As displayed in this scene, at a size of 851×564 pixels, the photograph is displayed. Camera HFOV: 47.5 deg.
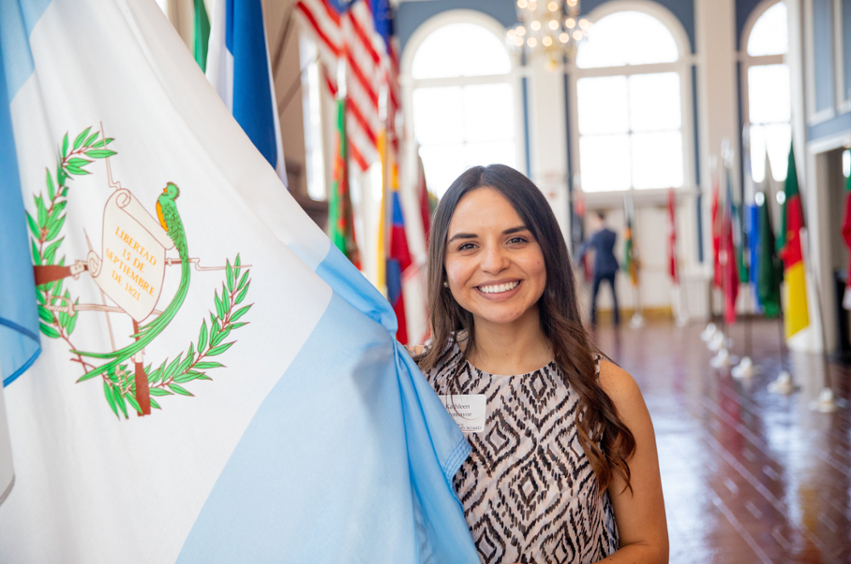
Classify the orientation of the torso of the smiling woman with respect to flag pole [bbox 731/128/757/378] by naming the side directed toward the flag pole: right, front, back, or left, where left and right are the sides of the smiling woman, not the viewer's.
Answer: back

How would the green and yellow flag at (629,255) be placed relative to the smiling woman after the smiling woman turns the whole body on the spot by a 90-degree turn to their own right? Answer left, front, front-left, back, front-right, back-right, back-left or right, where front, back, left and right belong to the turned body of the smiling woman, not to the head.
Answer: right

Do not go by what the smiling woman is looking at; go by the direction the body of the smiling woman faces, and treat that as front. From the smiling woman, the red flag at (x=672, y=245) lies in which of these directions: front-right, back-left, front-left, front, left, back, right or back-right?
back

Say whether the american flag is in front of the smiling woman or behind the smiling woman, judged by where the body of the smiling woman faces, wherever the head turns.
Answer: behind

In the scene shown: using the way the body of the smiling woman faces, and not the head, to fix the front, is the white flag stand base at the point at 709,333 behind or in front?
behind

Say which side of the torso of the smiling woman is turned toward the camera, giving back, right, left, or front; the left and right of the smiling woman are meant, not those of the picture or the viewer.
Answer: front

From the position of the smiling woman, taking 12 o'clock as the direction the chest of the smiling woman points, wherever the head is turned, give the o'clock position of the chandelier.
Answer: The chandelier is roughly at 6 o'clock from the smiling woman.

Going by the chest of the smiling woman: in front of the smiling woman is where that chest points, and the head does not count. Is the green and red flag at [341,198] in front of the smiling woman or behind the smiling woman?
behind

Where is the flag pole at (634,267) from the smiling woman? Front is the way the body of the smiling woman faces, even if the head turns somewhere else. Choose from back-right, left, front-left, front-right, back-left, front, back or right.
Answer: back

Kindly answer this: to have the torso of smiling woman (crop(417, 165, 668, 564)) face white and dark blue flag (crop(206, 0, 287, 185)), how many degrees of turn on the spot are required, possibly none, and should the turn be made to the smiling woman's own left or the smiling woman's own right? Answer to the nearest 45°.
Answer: approximately 135° to the smiling woman's own right

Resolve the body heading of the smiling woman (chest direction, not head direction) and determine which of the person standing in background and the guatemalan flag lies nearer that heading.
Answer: the guatemalan flag
